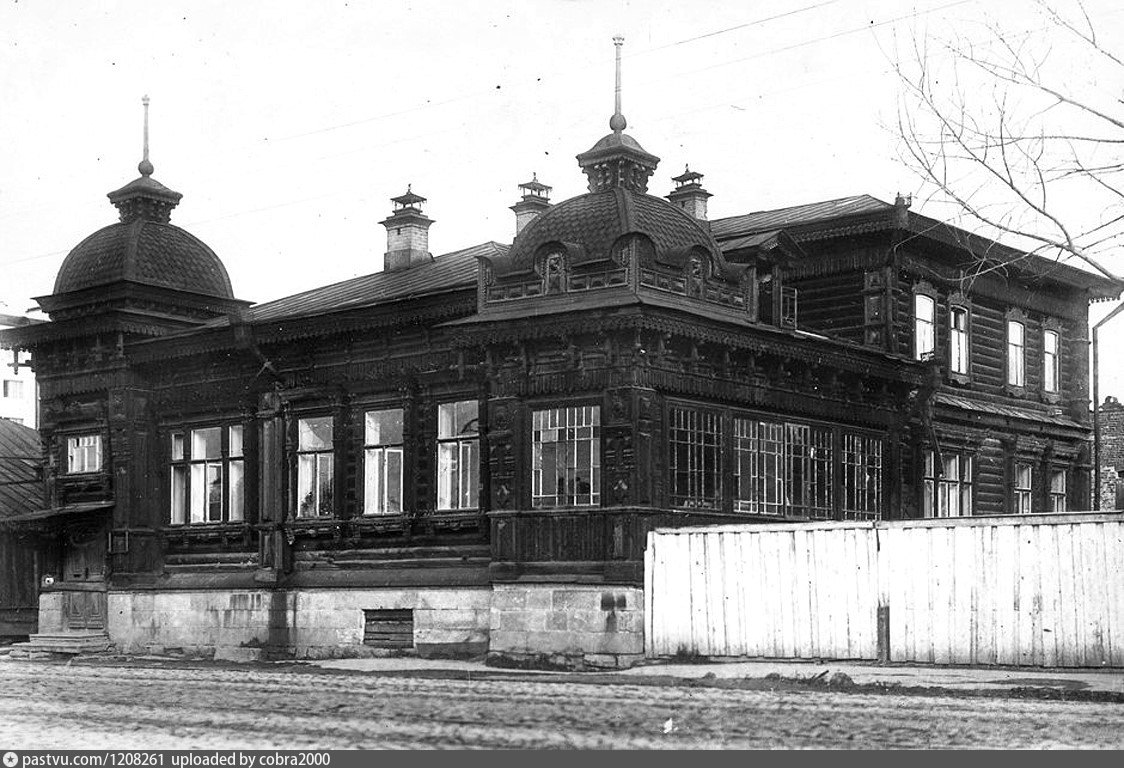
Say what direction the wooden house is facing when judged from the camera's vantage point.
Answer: facing the viewer and to the left of the viewer

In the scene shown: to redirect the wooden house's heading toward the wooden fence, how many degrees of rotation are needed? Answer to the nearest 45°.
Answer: approximately 90° to its left
